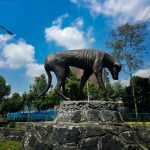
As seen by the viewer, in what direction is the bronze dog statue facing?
to the viewer's right

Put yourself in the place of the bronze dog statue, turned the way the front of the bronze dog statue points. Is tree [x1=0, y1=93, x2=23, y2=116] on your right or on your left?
on your left

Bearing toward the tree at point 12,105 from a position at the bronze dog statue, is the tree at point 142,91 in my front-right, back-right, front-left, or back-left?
front-right

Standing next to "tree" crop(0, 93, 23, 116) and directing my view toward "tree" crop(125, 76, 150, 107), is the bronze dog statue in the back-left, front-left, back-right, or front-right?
front-right
